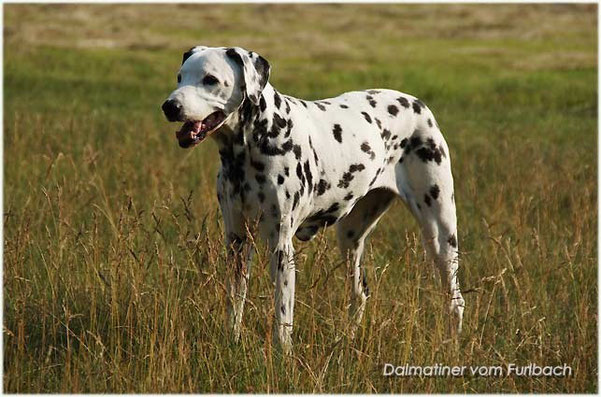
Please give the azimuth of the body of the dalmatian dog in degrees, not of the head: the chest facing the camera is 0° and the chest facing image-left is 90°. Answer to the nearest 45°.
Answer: approximately 45°
